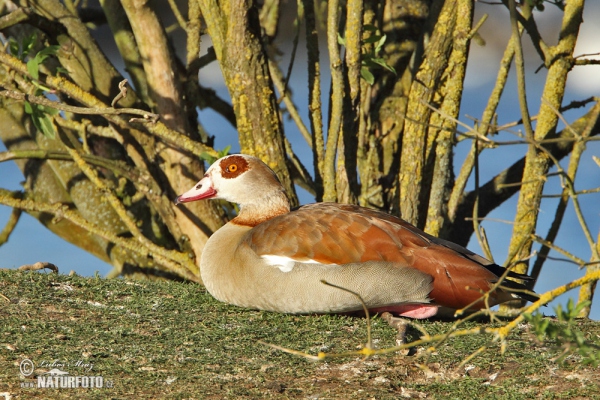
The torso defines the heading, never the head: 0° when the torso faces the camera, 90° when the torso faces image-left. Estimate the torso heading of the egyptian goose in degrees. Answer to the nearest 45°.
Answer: approximately 90°
